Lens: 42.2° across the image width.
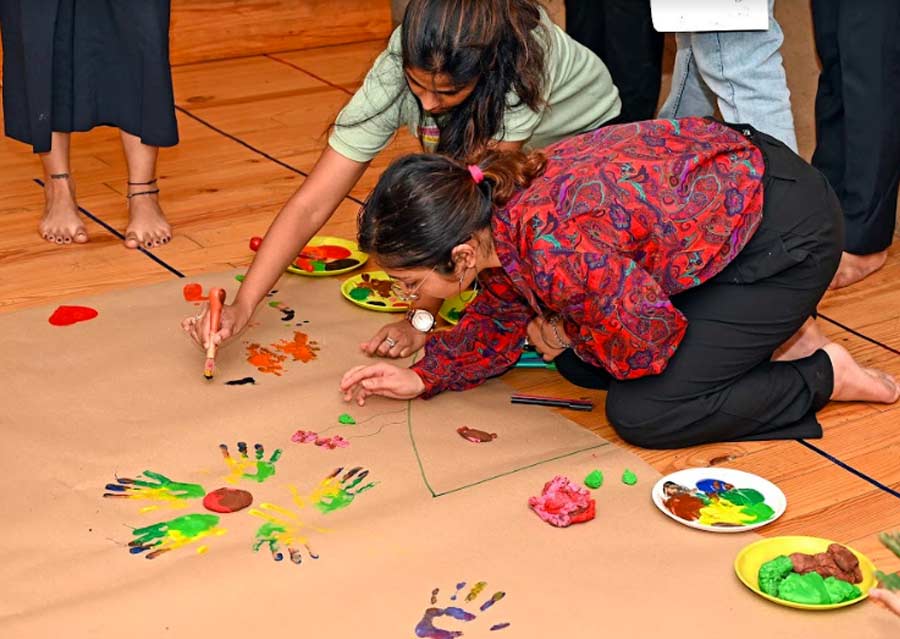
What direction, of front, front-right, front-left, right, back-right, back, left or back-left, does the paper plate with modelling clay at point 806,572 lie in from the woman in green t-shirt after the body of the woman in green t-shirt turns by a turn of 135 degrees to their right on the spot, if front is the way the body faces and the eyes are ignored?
back-right

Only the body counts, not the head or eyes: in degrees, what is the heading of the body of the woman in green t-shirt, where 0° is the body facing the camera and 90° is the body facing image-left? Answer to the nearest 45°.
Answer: approximately 45°

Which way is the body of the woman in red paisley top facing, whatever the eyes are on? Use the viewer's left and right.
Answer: facing to the left of the viewer

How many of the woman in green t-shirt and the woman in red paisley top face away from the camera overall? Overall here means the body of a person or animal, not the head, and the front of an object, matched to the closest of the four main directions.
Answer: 0

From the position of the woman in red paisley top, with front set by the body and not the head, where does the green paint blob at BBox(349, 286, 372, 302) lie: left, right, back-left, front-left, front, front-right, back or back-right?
front-right
